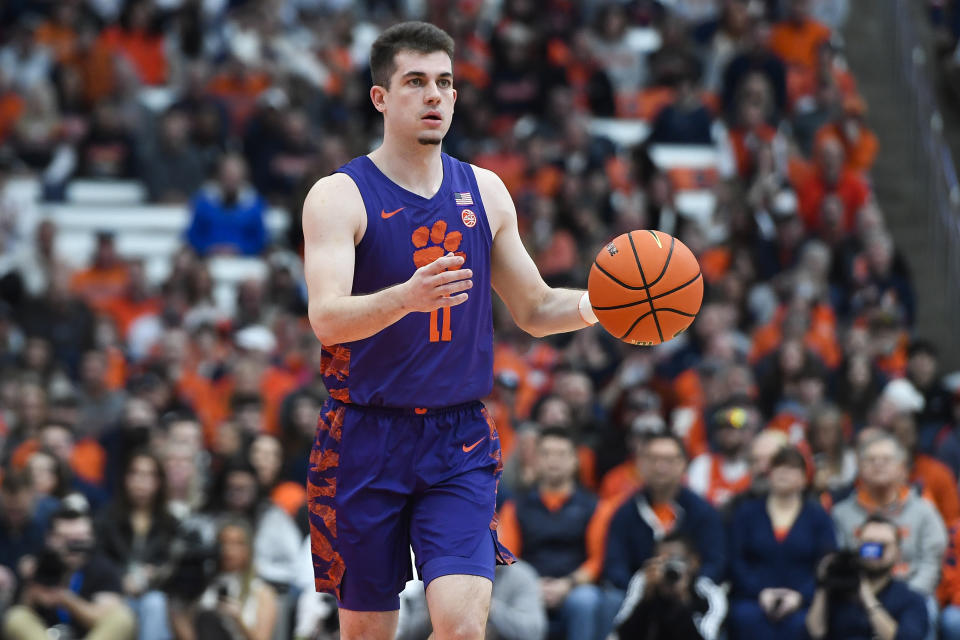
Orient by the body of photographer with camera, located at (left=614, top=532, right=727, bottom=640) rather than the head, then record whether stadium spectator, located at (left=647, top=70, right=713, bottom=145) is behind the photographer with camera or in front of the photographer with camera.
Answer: behind

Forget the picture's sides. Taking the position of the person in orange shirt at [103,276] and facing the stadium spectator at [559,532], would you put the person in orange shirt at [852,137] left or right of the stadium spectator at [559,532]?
left

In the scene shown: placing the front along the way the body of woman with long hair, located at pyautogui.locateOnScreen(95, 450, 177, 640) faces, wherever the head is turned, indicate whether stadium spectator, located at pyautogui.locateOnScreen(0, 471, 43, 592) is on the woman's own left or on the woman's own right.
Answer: on the woman's own right

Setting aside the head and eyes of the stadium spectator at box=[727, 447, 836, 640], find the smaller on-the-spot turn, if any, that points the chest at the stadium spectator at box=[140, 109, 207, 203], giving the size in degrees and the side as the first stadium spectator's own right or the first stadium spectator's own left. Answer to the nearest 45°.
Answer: approximately 135° to the first stadium spectator's own right

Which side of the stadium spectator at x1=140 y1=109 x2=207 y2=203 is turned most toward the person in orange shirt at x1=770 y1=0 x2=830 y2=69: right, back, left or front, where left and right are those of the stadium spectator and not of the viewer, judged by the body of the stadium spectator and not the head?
left

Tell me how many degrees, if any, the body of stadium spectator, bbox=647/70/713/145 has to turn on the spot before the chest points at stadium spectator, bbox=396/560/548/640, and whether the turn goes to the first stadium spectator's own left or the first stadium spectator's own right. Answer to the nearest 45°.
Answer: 0° — they already face them

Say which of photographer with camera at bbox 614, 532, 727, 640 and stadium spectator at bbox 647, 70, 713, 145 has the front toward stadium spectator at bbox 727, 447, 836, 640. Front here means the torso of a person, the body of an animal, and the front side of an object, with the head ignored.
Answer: stadium spectator at bbox 647, 70, 713, 145

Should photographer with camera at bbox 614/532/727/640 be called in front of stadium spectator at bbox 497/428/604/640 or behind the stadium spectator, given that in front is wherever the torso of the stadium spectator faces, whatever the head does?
in front
